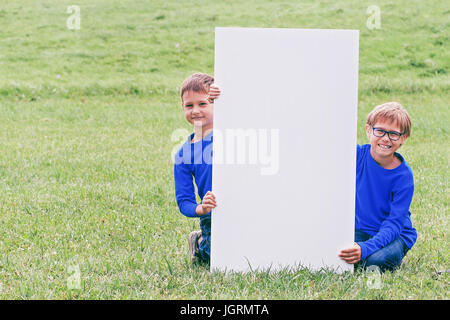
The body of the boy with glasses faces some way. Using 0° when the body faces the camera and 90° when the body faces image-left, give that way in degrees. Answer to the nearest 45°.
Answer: approximately 0°

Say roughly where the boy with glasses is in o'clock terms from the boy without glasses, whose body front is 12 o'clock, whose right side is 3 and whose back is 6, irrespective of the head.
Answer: The boy with glasses is roughly at 9 o'clock from the boy without glasses.

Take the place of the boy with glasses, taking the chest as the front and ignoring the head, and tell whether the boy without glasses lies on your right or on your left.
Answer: on your right

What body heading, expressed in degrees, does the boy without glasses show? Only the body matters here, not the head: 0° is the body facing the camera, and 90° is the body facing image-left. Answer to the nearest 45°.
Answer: approximately 0°
